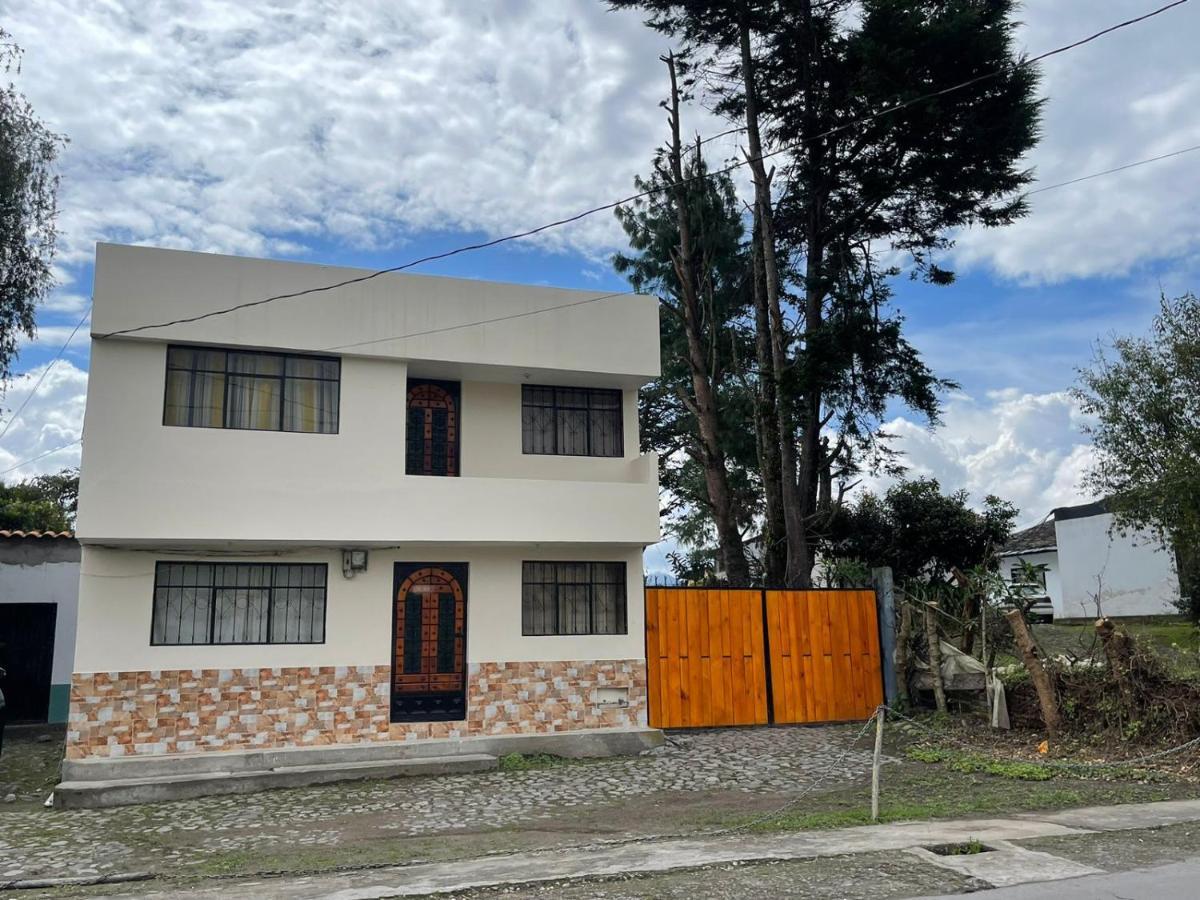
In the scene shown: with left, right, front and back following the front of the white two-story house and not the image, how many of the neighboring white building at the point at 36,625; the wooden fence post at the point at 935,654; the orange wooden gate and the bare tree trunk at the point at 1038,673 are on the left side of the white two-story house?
3

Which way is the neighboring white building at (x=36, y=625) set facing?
toward the camera

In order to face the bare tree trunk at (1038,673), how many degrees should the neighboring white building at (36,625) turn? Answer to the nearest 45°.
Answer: approximately 45° to its left

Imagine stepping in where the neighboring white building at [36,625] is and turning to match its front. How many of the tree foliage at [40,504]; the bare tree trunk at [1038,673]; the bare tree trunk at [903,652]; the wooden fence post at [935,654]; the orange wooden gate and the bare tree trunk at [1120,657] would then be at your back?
1

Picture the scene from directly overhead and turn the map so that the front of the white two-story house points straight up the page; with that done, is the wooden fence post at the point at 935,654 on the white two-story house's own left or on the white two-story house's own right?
on the white two-story house's own left

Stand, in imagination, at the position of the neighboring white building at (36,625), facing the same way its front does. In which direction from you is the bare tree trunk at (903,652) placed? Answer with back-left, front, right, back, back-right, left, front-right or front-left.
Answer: front-left

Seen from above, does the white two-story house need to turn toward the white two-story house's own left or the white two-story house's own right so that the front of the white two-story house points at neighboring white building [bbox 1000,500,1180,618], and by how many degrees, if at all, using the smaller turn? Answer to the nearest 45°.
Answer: approximately 135° to the white two-story house's own left

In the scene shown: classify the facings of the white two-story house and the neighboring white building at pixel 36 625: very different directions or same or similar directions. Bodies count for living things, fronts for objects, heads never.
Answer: same or similar directions

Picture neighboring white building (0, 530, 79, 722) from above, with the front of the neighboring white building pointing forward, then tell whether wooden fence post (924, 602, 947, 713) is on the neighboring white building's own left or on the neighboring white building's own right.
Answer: on the neighboring white building's own left

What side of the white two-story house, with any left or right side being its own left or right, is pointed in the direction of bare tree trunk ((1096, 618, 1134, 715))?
left

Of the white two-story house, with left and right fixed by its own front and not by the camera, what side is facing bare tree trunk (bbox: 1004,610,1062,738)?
left

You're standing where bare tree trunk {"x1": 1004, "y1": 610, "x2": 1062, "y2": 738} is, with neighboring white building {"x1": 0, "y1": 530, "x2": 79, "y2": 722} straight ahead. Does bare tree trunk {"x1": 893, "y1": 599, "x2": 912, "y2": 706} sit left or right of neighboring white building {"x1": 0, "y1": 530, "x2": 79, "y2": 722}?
right

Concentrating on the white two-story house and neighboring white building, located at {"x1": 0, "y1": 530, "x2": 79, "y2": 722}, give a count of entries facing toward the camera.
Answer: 2

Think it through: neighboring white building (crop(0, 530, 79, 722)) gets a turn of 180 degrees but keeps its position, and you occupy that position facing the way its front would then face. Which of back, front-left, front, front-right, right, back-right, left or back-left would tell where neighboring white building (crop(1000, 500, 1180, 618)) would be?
right

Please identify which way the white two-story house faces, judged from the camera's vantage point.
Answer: facing the viewer

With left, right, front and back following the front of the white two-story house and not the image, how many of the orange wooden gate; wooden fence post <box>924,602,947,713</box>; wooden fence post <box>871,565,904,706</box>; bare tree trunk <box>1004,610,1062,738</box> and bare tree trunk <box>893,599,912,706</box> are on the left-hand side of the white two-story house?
5

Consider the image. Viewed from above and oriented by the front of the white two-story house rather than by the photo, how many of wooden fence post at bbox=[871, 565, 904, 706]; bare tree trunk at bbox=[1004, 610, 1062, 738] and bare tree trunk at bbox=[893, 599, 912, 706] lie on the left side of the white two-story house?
3
